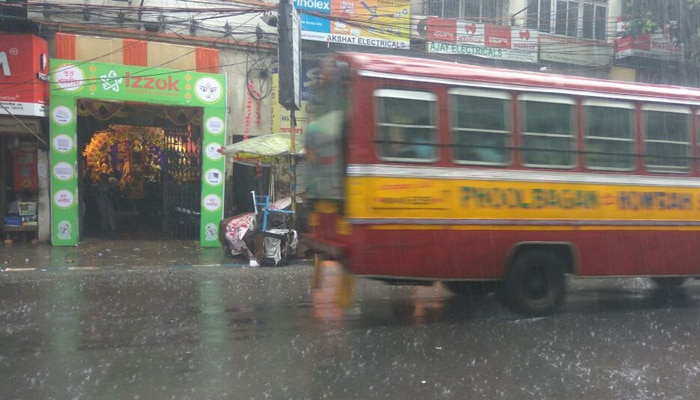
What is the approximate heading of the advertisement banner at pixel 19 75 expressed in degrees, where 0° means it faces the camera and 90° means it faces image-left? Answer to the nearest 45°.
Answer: approximately 0°

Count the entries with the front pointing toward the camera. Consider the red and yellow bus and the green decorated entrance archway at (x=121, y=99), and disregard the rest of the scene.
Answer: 1

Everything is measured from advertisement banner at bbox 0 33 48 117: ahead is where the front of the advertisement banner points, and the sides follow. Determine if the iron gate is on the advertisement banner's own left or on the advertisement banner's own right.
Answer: on the advertisement banner's own left

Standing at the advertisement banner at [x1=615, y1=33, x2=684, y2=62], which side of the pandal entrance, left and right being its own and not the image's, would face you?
left

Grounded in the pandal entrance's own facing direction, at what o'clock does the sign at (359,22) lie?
The sign is roughly at 10 o'clock from the pandal entrance.

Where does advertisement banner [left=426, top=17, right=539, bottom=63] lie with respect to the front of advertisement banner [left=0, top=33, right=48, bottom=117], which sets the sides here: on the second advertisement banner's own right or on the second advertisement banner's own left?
on the second advertisement banner's own left

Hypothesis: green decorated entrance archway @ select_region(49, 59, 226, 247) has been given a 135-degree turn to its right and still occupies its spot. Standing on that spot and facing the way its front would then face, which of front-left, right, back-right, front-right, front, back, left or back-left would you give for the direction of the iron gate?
right

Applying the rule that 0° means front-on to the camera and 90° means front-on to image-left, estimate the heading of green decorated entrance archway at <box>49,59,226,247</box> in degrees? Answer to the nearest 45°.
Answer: approximately 0°

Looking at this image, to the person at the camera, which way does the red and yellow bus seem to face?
facing away from the viewer and to the right of the viewer

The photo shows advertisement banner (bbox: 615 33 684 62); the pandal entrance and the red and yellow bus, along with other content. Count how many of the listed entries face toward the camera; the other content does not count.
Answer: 2

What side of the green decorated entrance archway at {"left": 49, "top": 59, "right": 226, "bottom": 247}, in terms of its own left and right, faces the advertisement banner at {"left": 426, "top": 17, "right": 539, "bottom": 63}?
left
